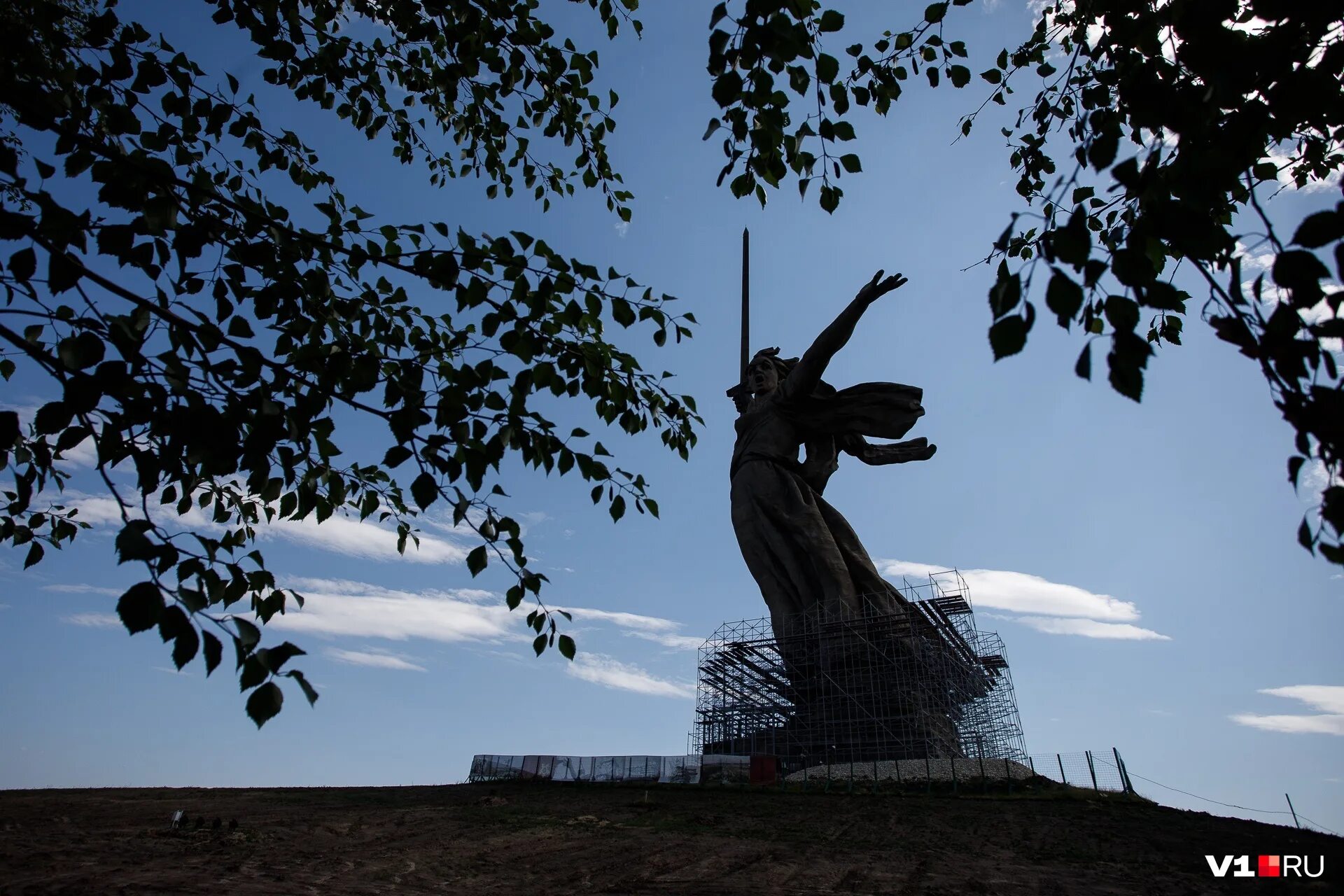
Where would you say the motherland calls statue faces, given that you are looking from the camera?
facing the viewer and to the left of the viewer
